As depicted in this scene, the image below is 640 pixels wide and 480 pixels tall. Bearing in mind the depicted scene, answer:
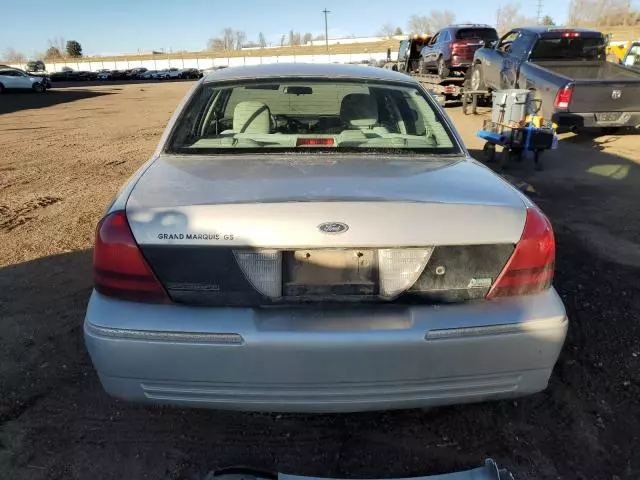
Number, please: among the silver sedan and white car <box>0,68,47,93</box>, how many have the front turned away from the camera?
1

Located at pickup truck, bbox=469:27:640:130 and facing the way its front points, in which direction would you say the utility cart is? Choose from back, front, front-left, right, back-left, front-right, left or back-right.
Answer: back-left

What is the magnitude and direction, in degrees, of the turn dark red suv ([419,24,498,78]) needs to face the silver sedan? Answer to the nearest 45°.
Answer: approximately 135° to its left

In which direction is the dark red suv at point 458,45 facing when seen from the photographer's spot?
facing away from the viewer and to the left of the viewer

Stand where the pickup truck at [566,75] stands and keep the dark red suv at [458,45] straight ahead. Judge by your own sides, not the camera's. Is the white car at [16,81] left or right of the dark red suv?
left

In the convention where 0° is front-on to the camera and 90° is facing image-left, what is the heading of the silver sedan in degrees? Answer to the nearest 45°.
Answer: approximately 180°

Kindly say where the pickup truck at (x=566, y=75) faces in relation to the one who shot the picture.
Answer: facing away from the viewer and to the left of the viewer

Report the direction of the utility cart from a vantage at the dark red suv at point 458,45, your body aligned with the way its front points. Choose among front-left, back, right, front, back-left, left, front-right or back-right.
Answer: back-left
